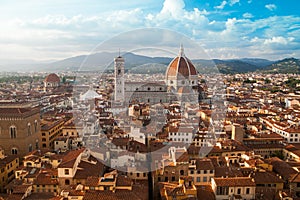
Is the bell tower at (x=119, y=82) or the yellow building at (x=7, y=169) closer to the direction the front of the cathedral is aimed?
the bell tower

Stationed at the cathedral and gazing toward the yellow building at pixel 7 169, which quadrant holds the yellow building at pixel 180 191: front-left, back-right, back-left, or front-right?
front-left

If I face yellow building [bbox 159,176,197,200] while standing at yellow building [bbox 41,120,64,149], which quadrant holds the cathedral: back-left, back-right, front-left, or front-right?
back-left

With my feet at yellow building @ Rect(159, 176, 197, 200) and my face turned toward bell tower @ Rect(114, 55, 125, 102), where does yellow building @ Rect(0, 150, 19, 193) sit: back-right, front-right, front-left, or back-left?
front-left

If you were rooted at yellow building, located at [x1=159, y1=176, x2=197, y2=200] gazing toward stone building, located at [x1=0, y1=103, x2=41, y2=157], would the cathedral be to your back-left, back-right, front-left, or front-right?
front-right

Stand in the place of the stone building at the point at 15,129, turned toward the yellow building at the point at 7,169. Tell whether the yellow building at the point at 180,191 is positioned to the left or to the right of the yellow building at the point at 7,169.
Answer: left

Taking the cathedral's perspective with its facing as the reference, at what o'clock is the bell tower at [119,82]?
The bell tower is roughly at 11 o'clock from the cathedral.

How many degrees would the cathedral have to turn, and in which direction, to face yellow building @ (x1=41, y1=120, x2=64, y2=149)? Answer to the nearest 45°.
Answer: approximately 45° to its left

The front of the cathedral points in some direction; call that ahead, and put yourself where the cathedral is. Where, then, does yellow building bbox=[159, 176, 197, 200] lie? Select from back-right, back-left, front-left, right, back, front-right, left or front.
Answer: left

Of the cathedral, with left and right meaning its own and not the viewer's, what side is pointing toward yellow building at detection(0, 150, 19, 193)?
left

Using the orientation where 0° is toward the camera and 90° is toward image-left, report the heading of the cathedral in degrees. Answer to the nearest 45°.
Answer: approximately 90°

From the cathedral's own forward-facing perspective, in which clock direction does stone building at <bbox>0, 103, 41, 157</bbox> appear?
The stone building is roughly at 10 o'clock from the cathedral.

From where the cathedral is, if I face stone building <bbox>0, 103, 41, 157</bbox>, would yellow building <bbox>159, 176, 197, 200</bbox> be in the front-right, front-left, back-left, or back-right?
front-left
